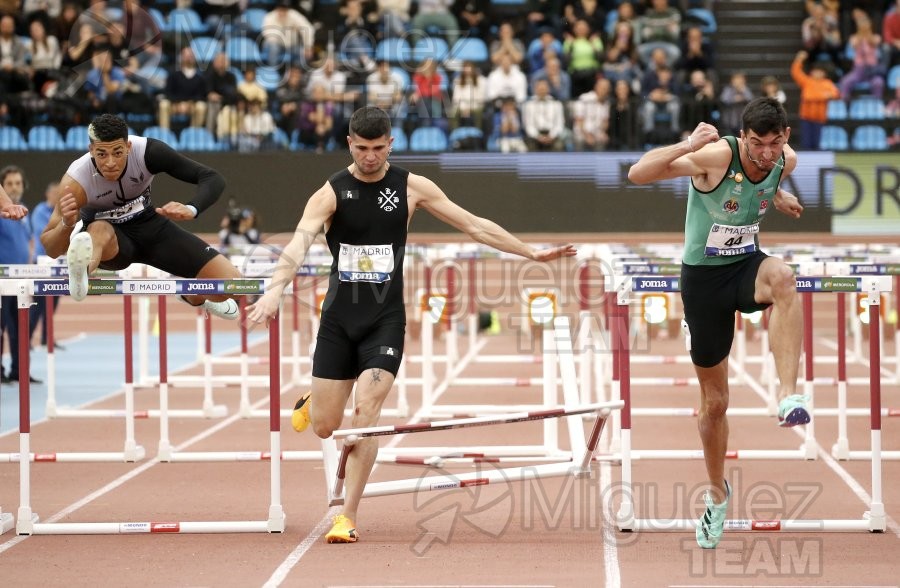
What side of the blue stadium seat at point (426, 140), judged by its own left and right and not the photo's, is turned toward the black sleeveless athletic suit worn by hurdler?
front

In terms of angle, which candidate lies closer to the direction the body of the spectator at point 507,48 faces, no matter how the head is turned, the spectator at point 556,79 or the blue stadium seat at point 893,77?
the spectator

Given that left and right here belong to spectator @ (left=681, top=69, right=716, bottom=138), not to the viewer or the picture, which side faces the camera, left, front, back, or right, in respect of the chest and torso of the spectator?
front

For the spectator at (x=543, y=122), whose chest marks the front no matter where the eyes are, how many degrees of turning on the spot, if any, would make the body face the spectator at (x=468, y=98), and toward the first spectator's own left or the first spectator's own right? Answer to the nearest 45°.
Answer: approximately 90° to the first spectator's own right

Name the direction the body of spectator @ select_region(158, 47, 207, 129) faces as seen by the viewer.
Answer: toward the camera

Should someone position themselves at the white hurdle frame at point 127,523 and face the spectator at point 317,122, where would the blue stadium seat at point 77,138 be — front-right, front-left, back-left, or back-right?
front-left

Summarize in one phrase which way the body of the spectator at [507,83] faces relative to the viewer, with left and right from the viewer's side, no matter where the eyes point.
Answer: facing the viewer

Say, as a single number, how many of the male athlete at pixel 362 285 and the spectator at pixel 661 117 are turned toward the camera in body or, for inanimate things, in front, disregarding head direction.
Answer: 2

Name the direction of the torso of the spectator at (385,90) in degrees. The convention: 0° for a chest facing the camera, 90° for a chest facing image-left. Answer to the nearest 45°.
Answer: approximately 0°

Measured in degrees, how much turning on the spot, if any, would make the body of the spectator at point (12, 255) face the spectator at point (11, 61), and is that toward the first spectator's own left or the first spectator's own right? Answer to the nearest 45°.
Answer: approximately 180°

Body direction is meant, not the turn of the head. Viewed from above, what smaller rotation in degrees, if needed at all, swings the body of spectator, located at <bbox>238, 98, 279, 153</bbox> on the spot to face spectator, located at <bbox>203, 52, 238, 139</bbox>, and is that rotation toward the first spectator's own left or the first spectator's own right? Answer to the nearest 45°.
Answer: approximately 135° to the first spectator's own right
